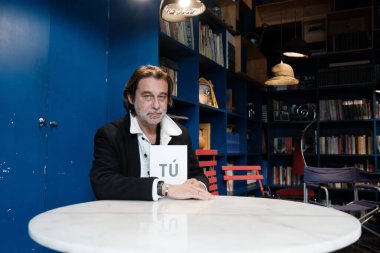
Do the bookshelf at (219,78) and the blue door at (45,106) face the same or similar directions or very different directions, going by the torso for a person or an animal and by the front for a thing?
same or similar directions

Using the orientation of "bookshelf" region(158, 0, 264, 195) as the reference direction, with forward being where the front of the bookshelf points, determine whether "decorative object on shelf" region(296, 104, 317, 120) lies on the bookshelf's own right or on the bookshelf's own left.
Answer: on the bookshelf's own left

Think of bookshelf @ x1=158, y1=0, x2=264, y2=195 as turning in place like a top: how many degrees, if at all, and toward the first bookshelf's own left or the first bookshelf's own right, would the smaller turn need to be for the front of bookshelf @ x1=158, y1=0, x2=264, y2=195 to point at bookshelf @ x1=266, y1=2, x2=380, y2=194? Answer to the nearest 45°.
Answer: approximately 90° to the first bookshelf's own left

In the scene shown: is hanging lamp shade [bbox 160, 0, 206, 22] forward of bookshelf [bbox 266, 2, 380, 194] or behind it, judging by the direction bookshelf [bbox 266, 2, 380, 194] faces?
forward

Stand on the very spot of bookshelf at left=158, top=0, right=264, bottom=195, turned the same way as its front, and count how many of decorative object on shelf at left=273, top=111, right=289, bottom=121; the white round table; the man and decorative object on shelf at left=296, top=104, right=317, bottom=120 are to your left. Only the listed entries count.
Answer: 2

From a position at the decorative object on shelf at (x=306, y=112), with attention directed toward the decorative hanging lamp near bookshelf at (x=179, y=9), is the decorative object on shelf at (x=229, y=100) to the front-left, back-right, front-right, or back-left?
front-right

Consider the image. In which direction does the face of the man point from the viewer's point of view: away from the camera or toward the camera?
toward the camera

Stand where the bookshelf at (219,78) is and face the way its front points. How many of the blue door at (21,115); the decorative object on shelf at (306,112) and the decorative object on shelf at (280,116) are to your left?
2

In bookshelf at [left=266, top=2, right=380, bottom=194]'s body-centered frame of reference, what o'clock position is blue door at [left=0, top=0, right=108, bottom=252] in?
The blue door is roughly at 1 o'clock from the bookshelf.

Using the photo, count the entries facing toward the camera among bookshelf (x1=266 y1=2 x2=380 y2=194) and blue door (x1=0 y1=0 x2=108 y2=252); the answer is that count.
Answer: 2

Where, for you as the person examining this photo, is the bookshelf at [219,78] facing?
facing the viewer and to the right of the viewer

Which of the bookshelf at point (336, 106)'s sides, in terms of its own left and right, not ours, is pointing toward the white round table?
front

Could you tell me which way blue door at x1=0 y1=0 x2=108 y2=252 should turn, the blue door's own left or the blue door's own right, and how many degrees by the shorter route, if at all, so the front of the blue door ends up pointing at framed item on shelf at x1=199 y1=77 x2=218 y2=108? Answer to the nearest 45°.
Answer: approximately 135° to the blue door's own left

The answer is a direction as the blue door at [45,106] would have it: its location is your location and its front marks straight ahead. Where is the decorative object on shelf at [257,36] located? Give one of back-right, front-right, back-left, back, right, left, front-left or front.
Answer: back-left

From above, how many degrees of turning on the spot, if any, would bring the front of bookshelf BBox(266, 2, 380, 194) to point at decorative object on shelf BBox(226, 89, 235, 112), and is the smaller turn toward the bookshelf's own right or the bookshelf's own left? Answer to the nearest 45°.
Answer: approximately 45° to the bookshelf's own right

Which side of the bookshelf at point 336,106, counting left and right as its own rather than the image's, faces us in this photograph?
front

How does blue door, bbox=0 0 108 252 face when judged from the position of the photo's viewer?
facing the viewer
